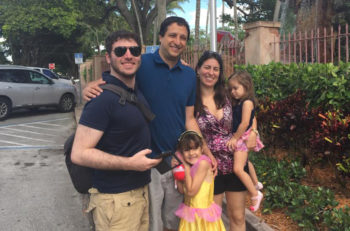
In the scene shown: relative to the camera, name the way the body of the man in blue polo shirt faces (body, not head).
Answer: toward the camera

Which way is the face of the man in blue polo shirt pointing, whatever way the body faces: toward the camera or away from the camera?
toward the camera

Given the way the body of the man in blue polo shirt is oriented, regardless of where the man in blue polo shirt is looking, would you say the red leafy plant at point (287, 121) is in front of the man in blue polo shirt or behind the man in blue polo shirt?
behind

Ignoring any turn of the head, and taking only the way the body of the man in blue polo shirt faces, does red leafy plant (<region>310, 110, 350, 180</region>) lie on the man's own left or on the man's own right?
on the man's own left

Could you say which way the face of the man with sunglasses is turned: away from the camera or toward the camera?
toward the camera

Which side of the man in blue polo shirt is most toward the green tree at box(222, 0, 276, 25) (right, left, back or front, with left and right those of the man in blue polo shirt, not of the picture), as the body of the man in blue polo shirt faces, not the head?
back

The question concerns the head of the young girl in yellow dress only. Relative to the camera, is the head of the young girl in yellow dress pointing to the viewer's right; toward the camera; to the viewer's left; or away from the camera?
toward the camera

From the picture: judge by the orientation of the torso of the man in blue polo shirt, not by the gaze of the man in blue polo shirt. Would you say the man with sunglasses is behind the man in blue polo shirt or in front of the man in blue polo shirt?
in front
